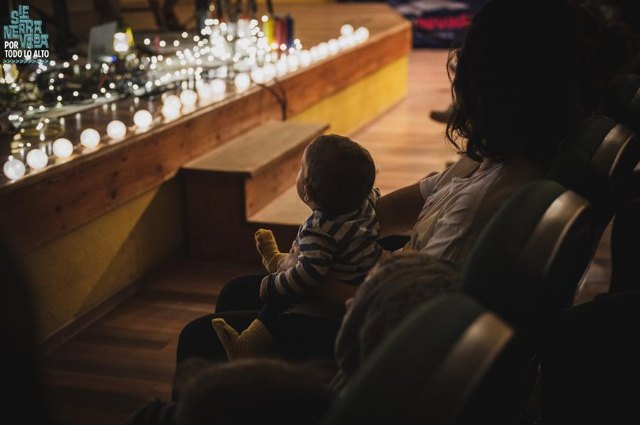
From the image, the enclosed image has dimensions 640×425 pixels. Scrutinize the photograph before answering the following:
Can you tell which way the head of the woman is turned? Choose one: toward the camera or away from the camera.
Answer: away from the camera

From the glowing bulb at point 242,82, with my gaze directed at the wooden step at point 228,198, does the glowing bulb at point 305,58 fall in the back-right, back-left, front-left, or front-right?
back-left

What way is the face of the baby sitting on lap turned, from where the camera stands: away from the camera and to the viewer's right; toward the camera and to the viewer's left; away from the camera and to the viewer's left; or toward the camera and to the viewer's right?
away from the camera and to the viewer's left

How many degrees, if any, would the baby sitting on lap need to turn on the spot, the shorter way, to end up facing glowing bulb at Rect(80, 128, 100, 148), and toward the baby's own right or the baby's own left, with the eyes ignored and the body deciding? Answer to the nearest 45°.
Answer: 0° — they already face it

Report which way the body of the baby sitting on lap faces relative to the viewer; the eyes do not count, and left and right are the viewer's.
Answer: facing away from the viewer and to the left of the viewer
